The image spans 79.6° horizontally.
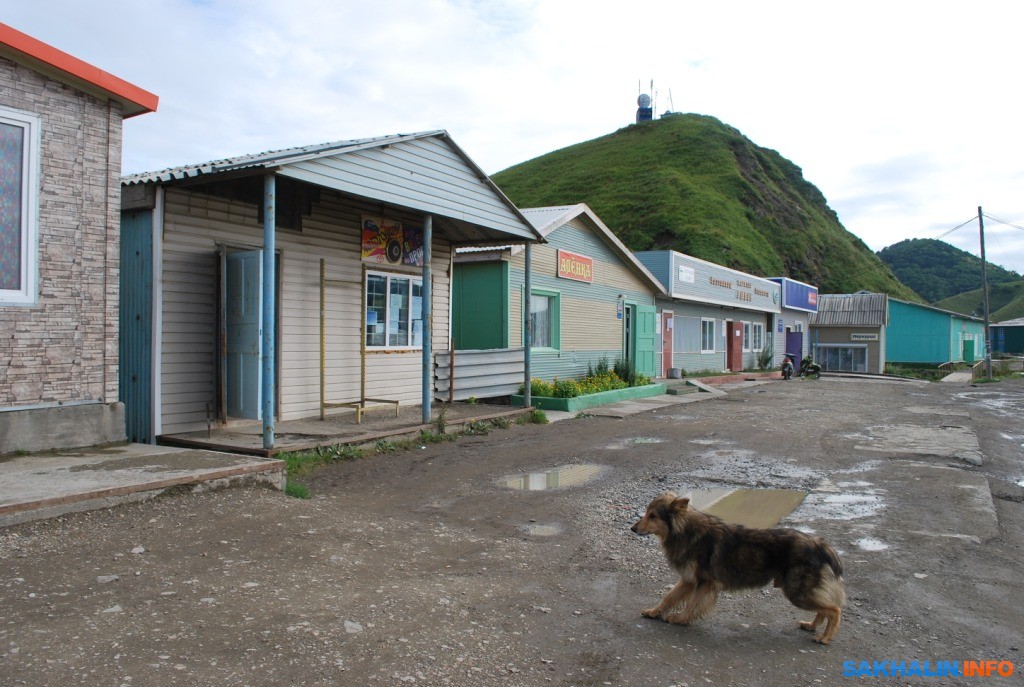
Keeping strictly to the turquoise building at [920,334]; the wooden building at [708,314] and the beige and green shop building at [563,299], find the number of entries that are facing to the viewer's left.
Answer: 0

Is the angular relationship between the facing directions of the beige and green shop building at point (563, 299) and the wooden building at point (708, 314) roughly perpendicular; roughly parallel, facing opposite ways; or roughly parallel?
roughly parallel

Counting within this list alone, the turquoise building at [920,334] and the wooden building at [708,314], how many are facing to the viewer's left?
0

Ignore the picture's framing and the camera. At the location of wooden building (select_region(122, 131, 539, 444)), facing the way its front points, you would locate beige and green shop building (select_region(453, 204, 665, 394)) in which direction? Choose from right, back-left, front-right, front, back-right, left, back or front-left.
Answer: left

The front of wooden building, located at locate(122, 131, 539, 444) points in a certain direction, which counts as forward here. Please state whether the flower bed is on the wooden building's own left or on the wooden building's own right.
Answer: on the wooden building's own left

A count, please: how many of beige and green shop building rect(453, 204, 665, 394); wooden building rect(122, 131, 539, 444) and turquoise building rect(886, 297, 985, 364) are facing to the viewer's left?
0

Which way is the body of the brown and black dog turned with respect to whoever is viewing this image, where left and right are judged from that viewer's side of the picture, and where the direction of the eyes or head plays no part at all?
facing to the left of the viewer

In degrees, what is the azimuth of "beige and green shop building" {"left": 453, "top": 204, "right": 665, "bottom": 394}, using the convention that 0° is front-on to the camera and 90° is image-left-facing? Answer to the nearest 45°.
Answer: approximately 315°

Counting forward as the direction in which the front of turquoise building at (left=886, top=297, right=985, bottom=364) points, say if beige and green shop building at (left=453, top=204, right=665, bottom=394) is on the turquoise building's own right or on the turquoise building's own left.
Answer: on the turquoise building's own right

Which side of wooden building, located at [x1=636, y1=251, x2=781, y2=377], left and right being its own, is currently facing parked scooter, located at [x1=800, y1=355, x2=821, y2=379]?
left

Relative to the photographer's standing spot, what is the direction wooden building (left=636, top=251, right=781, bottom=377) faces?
facing the viewer and to the right of the viewer

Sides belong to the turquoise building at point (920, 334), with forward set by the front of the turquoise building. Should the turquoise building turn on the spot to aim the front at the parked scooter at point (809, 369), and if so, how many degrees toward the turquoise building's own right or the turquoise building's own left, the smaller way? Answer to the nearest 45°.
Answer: approximately 45° to the turquoise building's own right

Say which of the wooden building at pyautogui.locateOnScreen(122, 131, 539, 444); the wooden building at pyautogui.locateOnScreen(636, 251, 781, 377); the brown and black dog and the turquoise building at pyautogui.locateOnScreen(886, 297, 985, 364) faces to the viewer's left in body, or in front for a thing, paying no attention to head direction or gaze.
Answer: the brown and black dog

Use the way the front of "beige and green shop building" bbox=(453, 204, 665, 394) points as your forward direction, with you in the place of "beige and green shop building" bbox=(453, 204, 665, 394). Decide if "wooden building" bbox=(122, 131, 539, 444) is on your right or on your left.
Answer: on your right

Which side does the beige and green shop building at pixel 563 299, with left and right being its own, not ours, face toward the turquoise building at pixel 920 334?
left

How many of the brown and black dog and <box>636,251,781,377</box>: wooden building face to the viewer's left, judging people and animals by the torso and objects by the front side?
1
